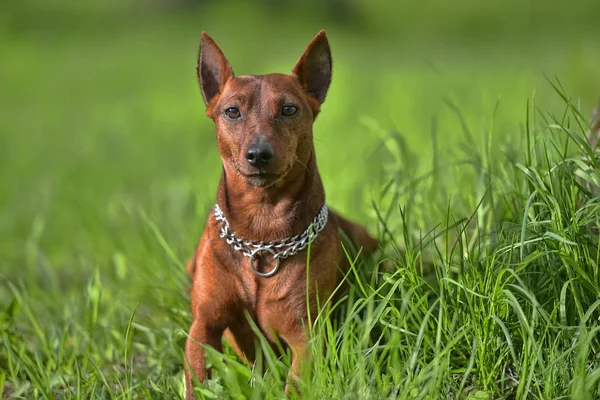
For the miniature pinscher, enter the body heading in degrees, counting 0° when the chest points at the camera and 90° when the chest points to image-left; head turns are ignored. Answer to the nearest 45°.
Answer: approximately 0°
